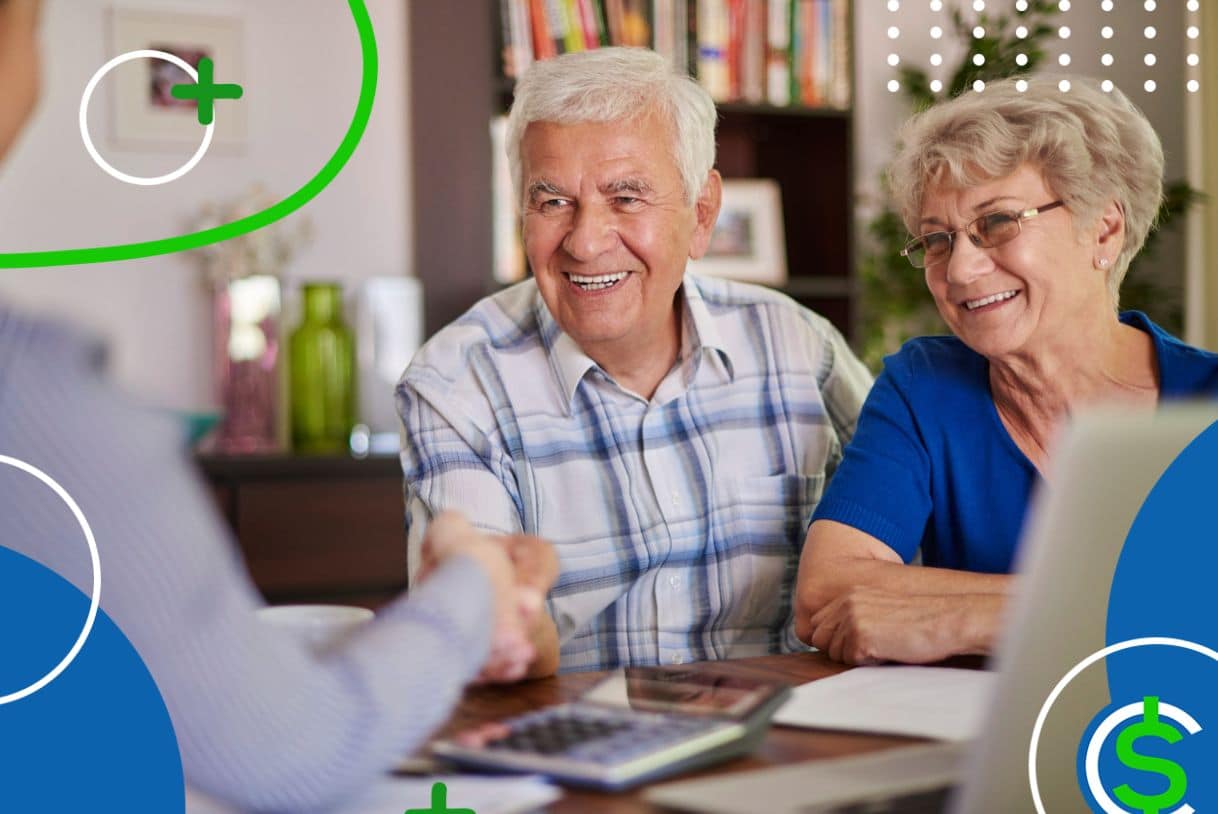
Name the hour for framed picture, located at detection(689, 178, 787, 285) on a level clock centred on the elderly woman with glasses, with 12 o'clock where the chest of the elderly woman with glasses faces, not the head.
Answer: The framed picture is roughly at 4 o'clock from the elderly woman with glasses.

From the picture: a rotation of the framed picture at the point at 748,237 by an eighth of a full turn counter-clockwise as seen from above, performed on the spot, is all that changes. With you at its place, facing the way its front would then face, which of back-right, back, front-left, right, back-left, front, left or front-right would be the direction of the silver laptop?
front-right

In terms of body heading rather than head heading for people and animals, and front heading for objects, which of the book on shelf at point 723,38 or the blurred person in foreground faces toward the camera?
the book on shelf

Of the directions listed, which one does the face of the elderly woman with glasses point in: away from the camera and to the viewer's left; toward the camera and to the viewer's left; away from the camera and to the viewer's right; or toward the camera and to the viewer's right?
toward the camera and to the viewer's left

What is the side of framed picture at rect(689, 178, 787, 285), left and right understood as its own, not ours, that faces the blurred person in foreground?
front

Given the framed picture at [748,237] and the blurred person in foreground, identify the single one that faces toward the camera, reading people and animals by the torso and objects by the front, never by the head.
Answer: the framed picture

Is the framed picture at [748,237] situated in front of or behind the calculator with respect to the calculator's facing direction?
behind

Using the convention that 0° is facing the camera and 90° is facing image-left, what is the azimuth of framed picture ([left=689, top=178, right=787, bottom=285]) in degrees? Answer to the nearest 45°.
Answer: approximately 0°

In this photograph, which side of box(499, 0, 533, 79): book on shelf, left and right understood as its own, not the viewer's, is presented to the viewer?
front

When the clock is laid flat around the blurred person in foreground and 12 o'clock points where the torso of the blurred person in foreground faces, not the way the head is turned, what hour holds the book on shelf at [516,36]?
The book on shelf is roughly at 11 o'clock from the blurred person in foreground.

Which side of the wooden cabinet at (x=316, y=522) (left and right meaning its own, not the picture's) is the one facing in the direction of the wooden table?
front

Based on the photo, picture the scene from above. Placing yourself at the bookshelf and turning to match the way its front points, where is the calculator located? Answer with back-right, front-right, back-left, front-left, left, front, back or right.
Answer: front
